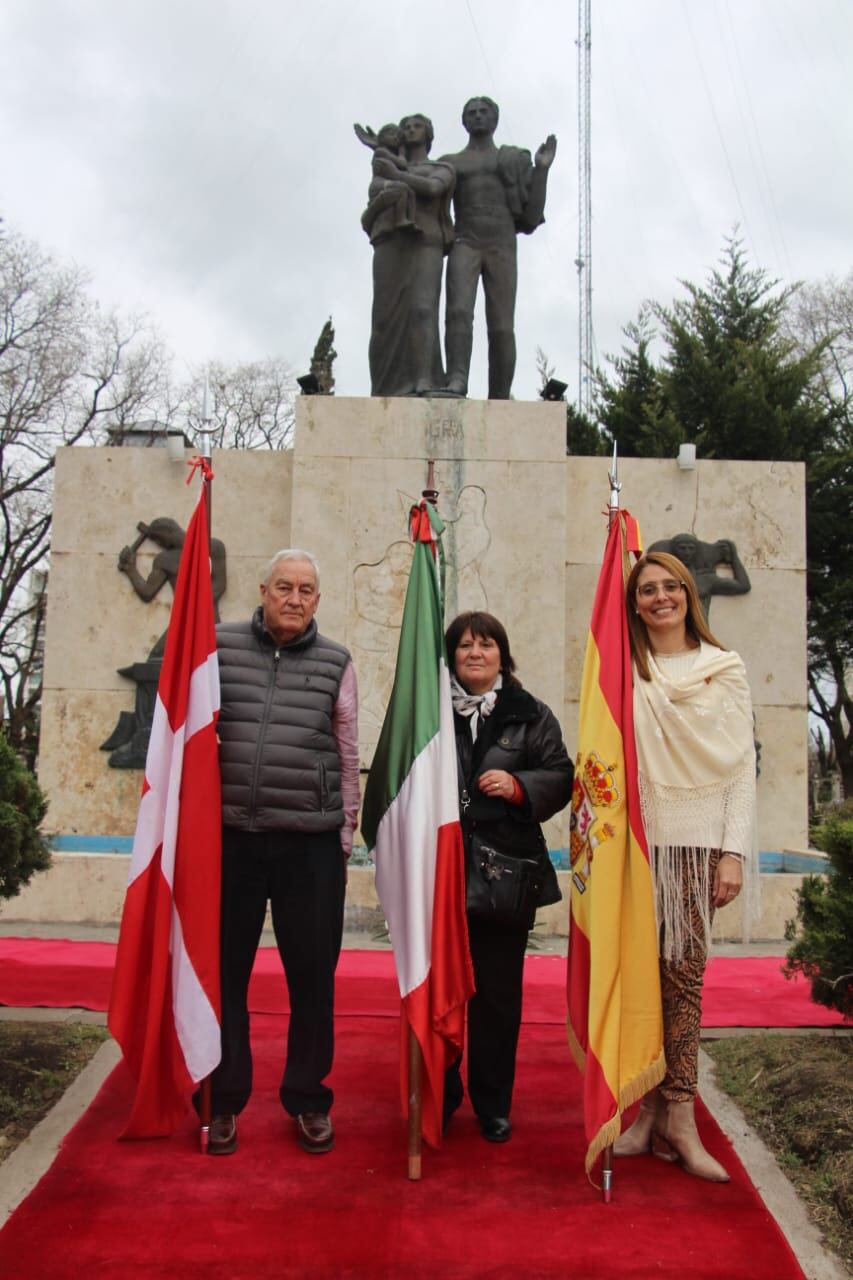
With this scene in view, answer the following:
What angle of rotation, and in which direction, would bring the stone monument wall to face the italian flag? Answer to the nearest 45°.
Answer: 0° — it already faces it

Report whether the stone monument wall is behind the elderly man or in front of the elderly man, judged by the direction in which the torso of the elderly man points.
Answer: behind

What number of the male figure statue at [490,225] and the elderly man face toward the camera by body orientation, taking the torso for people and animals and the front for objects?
2

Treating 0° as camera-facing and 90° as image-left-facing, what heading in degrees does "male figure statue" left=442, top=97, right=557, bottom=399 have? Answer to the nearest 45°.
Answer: approximately 0°

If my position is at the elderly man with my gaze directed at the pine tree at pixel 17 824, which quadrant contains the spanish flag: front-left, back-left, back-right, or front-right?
back-right
